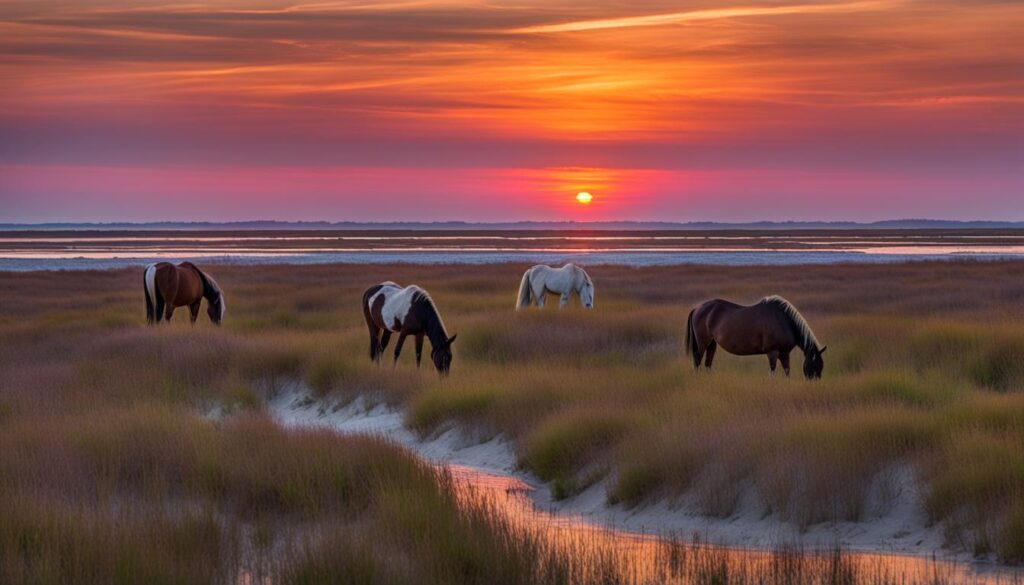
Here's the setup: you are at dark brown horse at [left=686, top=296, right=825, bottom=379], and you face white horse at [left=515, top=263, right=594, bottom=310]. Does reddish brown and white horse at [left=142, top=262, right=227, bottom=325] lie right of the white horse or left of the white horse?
left

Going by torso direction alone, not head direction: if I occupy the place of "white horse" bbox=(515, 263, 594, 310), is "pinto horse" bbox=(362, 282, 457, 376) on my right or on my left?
on my right

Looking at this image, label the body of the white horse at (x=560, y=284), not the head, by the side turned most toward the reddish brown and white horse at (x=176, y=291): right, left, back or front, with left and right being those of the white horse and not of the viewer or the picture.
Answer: back

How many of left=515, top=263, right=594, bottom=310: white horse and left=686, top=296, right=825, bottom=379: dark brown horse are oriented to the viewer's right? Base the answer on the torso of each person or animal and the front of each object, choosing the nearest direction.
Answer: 2

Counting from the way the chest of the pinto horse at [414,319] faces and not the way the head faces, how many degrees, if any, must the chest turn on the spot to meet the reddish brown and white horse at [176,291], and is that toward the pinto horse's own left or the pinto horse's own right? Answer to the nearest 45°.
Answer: approximately 180°

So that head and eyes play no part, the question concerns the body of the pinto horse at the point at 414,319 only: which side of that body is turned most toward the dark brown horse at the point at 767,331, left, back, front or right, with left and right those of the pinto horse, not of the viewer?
front

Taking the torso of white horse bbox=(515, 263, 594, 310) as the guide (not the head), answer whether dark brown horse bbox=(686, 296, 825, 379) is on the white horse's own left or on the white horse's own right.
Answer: on the white horse's own right

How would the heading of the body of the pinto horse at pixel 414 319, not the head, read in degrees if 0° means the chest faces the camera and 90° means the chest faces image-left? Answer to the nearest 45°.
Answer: approximately 315°

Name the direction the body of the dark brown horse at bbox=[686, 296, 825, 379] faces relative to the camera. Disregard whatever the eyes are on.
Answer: to the viewer's right

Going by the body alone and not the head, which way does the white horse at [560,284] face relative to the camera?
to the viewer's right
